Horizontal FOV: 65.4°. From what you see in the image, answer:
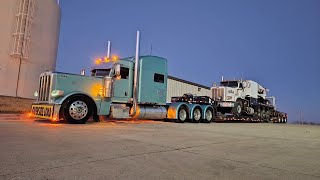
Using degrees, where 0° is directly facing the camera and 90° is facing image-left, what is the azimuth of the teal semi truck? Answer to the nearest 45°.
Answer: approximately 45°

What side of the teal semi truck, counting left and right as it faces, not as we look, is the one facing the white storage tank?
right

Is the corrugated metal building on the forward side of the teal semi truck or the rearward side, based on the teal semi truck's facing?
on the rearward side
